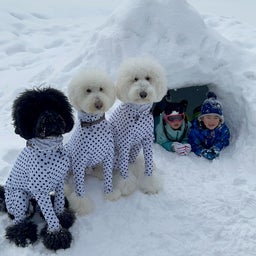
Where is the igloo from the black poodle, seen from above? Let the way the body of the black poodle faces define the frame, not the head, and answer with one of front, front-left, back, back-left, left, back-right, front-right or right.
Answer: left

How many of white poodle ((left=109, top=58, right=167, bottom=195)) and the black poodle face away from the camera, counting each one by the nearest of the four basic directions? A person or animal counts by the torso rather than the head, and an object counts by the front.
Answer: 0

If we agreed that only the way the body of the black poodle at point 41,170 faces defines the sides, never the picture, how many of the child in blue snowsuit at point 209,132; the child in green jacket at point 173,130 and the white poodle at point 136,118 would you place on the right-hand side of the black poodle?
0

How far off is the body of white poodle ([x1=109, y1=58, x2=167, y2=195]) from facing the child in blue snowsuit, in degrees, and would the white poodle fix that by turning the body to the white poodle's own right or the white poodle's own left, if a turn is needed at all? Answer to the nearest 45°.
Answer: approximately 135° to the white poodle's own left

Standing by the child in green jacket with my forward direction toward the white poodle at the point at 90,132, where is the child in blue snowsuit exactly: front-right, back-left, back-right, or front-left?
back-left

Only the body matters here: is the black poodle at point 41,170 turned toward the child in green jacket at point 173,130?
no

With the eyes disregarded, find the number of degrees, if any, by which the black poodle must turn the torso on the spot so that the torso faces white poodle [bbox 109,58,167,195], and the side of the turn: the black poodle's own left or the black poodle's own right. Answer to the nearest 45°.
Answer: approximately 90° to the black poodle's own left

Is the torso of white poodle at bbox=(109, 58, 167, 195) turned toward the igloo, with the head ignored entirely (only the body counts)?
no

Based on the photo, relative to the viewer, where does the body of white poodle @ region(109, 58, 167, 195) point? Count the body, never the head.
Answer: toward the camera
